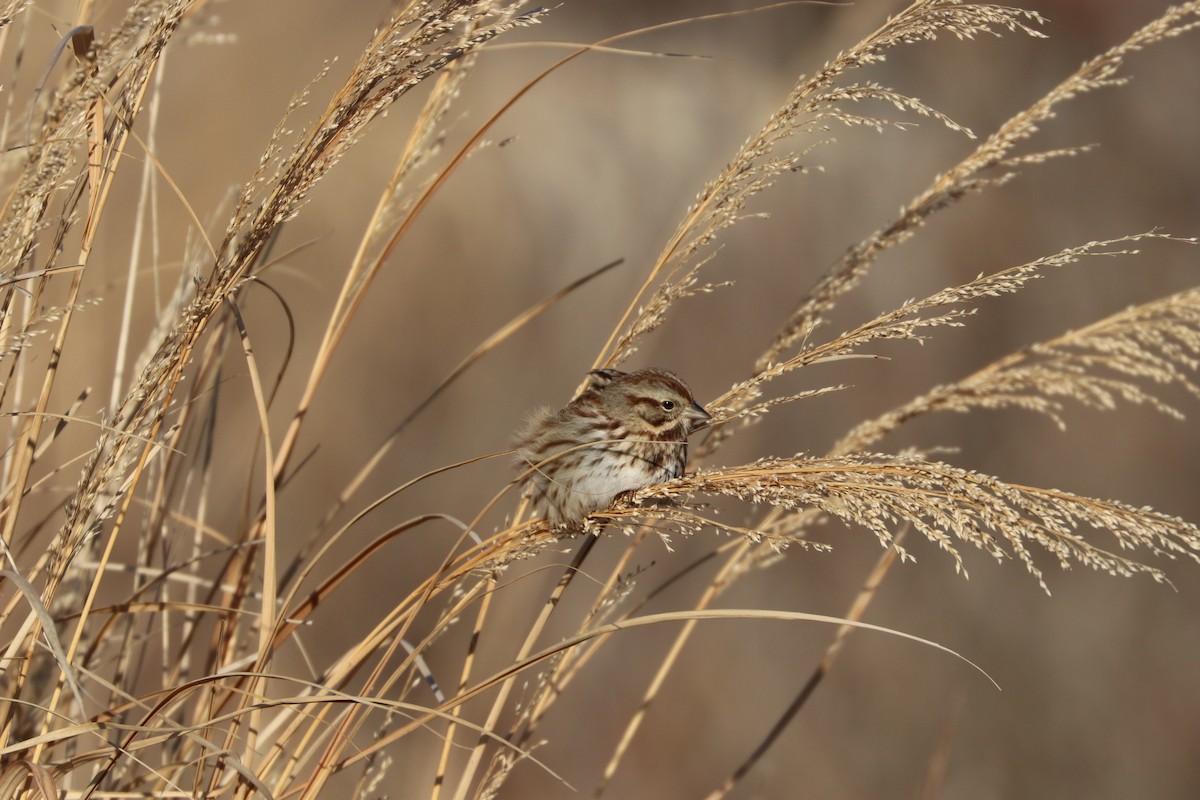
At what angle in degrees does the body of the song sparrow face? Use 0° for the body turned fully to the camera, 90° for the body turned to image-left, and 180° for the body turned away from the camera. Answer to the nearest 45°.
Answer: approximately 270°
